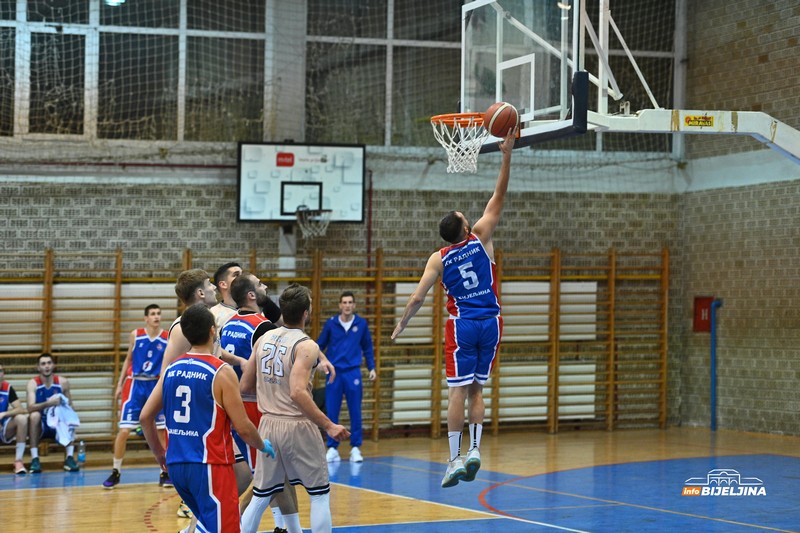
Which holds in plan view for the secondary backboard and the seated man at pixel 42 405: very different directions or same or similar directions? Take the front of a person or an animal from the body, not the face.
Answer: same or similar directions

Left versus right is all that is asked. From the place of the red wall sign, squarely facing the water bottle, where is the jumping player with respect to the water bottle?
left

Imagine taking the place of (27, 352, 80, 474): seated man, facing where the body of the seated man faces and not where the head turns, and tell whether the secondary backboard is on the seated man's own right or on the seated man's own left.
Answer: on the seated man's own left

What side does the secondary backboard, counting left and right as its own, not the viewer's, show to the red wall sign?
left

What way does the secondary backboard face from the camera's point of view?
toward the camera

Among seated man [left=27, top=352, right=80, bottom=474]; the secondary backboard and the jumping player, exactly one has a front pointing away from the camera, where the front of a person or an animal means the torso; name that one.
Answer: the jumping player

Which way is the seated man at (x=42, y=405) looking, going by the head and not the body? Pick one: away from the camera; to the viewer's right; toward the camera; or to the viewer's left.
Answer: toward the camera

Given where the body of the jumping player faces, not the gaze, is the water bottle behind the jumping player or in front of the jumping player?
in front

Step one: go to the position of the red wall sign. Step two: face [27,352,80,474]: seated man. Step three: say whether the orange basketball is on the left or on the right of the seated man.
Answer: left

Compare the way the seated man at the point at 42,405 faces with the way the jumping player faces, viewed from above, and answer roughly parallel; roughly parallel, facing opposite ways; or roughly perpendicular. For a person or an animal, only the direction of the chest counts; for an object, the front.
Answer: roughly parallel, facing opposite ways

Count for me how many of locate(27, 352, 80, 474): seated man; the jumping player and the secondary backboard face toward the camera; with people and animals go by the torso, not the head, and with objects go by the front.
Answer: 2

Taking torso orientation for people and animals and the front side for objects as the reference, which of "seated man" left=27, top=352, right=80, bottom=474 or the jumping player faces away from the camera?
the jumping player

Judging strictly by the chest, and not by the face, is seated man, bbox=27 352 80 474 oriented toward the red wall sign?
no

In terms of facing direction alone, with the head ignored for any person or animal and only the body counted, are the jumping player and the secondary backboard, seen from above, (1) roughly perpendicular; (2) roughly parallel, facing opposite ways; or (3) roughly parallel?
roughly parallel, facing opposite ways

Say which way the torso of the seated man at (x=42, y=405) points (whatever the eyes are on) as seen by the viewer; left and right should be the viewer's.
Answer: facing the viewer

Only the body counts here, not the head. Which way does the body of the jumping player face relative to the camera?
away from the camera

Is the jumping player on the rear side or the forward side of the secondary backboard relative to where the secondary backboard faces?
on the forward side
